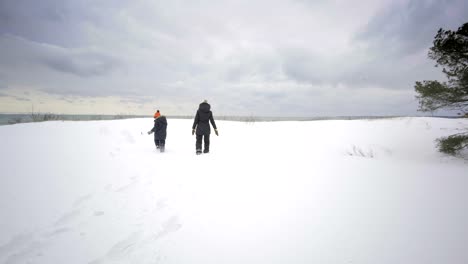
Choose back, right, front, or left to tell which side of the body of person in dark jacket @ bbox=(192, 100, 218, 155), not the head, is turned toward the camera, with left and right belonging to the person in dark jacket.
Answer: back

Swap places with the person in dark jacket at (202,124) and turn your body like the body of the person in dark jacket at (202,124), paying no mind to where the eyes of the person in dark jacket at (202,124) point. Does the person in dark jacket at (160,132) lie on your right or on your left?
on your left
